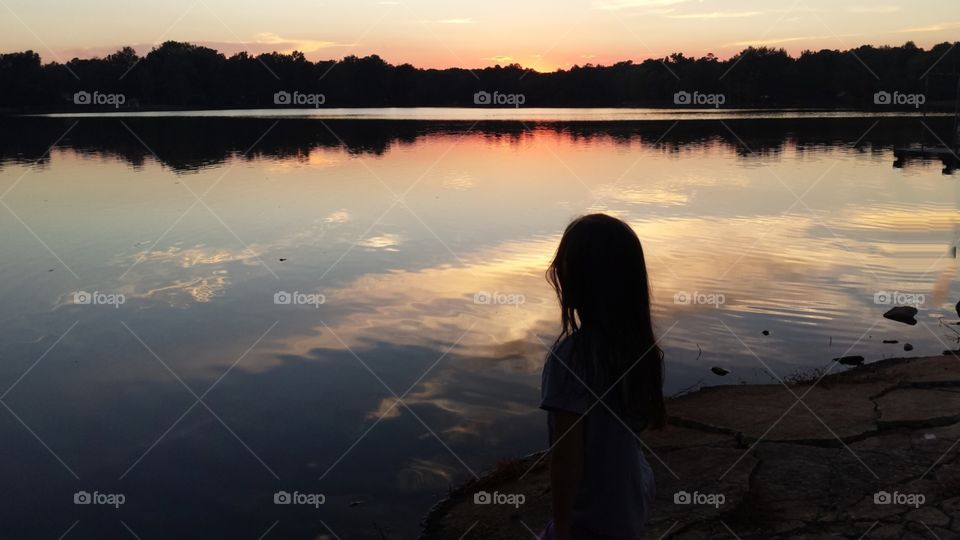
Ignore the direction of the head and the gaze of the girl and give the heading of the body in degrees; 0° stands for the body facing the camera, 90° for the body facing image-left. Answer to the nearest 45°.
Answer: approximately 135°

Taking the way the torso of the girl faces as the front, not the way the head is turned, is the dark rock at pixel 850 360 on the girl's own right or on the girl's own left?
on the girl's own right

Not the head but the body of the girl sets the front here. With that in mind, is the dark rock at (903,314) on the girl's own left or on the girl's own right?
on the girl's own right

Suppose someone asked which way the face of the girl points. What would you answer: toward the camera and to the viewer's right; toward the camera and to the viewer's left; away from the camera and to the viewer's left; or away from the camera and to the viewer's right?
away from the camera and to the viewer's left
